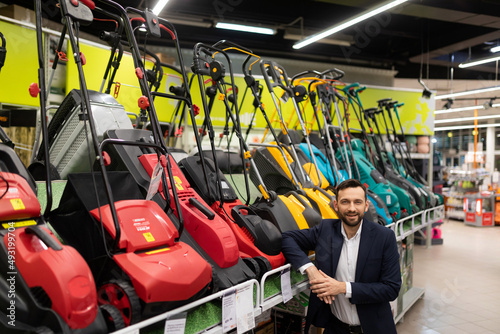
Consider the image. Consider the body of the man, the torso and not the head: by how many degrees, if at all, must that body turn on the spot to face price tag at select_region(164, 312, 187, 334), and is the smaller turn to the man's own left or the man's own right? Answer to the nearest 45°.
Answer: approximately 45° to the man's own right

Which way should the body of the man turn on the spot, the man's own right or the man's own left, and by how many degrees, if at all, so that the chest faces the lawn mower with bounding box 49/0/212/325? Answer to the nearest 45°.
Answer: approximately 45° to the man's own right

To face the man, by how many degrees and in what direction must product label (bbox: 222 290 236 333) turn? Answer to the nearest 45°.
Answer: approximately 90° to its left

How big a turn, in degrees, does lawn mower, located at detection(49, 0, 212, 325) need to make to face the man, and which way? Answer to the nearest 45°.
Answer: approximately 45° to its left

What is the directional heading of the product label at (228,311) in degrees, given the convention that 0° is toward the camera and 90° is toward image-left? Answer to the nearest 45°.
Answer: approximately 315°

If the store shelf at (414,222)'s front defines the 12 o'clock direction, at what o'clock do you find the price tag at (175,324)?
The price tag is roughly at 2 o'clock from the store shelf.

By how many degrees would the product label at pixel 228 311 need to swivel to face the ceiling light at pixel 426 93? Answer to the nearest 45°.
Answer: approximately 90° to its left

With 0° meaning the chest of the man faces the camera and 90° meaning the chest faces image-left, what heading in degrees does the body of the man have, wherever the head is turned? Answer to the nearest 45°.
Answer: approximately 0°
